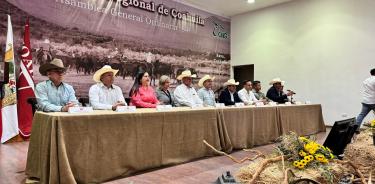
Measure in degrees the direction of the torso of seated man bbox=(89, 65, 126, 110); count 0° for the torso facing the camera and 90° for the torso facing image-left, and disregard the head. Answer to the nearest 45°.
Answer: approximately 315°

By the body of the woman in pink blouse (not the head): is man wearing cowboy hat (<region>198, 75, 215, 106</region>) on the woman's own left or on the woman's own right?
on the woman's own left

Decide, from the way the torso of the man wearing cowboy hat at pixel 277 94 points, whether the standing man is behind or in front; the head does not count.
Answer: in front

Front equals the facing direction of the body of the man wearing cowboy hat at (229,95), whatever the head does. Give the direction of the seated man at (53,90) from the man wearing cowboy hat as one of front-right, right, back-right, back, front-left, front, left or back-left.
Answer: right

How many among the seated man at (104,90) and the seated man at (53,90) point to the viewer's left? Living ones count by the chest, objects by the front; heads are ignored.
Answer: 0

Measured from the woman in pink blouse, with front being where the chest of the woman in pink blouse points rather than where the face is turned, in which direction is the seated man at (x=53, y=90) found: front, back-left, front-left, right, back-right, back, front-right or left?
right

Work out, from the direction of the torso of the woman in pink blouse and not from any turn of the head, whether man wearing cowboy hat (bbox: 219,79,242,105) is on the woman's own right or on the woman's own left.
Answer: on the woman's own left

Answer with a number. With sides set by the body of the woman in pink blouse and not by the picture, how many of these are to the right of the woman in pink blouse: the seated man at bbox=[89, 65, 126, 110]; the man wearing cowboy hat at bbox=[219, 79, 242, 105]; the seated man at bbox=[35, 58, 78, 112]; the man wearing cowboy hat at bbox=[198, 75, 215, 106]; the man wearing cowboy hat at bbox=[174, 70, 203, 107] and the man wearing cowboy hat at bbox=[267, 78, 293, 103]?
2
